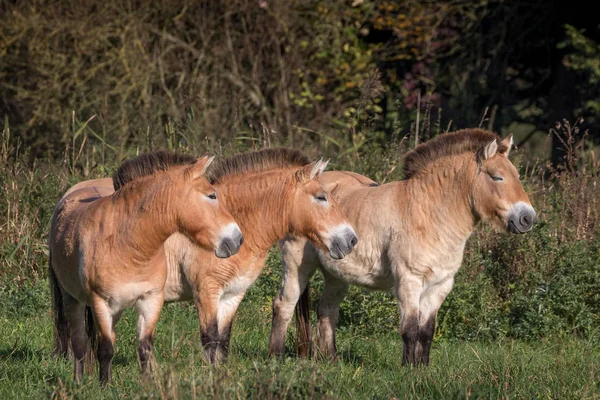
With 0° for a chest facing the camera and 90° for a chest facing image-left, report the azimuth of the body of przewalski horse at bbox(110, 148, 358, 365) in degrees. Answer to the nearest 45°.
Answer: approximately 315°

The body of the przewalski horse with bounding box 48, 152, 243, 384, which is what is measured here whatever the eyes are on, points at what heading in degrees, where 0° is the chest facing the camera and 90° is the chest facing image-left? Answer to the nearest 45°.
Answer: approximately 315°

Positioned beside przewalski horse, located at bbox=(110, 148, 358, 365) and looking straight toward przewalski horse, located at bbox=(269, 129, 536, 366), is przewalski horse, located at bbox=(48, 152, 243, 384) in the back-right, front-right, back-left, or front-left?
back-right

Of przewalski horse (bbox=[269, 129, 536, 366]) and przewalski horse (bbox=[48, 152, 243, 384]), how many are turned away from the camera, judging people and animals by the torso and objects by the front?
0

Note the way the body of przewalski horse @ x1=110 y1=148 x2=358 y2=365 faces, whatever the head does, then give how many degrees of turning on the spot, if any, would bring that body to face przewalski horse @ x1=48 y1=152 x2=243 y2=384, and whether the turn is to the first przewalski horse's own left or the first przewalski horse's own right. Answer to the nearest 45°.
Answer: approximately 90° to the first przewalski horse's own right

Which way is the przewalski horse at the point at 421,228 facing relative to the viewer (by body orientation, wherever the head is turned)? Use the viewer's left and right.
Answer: facing the viewer and to the right of the viewer

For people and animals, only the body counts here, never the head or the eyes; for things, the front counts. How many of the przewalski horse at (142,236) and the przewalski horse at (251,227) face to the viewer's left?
0

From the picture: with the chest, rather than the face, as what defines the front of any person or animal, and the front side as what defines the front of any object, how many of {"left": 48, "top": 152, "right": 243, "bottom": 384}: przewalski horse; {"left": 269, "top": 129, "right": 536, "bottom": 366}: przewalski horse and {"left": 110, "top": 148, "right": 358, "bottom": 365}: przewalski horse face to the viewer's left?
0

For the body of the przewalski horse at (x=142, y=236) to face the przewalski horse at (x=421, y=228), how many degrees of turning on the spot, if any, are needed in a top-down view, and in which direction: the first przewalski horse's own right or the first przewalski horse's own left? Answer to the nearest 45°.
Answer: approximately 45° to the first przewalski horse's own left
